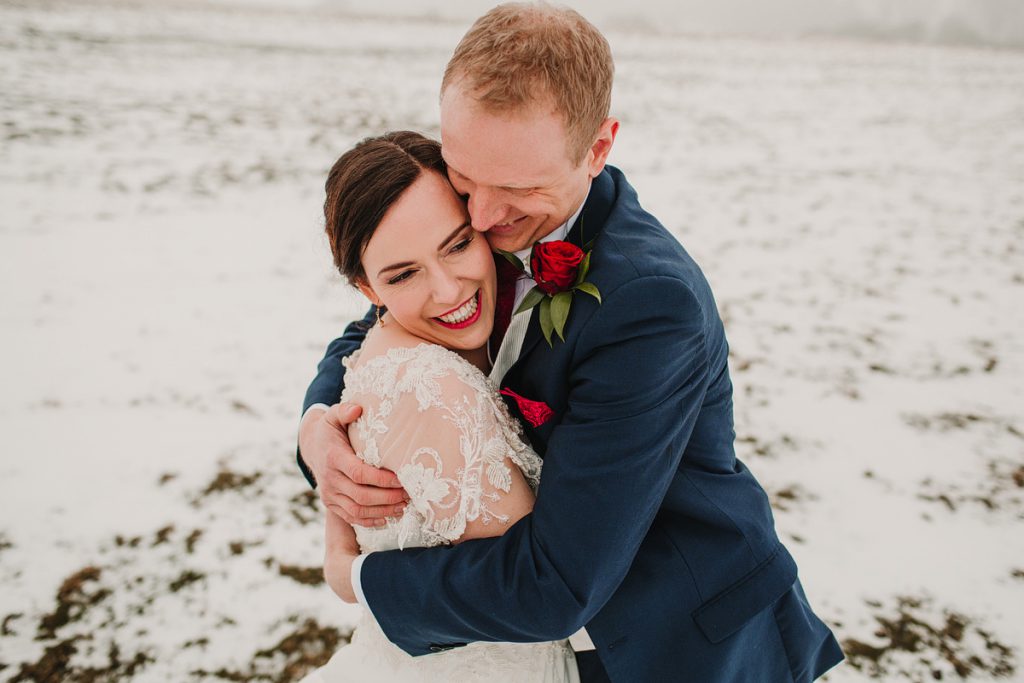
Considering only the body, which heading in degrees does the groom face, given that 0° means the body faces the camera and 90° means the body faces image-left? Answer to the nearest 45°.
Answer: approximately 45°

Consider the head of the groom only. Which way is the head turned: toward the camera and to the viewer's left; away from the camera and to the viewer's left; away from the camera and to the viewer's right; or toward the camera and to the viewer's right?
toward the camera and to the viewer's left
